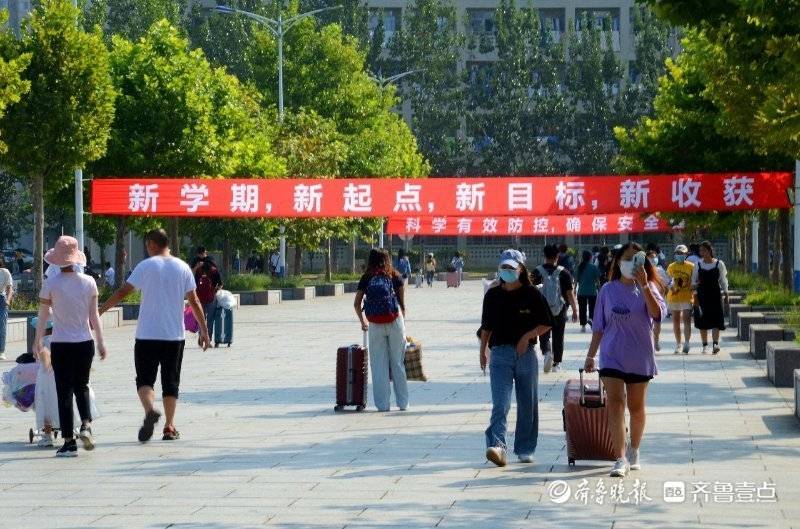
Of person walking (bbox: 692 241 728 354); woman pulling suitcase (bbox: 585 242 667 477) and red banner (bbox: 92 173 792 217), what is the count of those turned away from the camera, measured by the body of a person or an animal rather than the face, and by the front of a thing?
0

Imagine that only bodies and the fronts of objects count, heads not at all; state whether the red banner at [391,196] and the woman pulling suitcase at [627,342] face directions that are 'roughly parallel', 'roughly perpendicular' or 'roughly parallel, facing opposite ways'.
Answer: roughly parallel

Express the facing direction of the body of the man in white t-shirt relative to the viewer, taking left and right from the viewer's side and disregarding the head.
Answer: facing away from the viewer

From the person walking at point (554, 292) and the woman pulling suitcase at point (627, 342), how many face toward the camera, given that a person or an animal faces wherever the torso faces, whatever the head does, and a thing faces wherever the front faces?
1

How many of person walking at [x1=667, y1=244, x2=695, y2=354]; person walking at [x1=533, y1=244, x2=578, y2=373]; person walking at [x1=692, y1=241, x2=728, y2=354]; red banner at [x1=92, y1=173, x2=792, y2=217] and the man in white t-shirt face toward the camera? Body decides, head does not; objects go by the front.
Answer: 3

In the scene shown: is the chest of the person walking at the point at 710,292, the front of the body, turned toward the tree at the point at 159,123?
no

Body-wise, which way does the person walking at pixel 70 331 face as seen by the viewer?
away from the camera

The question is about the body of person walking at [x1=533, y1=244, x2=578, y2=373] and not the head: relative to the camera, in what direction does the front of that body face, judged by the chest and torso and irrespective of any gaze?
away from the camera

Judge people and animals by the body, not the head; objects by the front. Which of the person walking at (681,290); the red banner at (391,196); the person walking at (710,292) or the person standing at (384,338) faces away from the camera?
the person standing at (384,338)

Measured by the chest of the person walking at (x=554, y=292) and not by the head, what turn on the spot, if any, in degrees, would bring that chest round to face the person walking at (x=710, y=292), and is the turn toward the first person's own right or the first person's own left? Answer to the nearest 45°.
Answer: approximately 45° to the first person's own right

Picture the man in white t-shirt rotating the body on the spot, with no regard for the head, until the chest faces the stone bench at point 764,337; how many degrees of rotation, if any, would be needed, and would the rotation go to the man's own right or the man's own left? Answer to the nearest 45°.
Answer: approximately 45° to the man's own right

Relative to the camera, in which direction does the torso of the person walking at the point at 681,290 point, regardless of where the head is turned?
toward the camera

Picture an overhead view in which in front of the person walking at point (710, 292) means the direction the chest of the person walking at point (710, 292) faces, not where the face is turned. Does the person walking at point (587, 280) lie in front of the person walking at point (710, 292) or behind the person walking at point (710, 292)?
behind

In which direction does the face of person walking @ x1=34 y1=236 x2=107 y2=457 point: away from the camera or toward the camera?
away from the camera

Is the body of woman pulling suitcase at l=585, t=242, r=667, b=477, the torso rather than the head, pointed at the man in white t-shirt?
no
